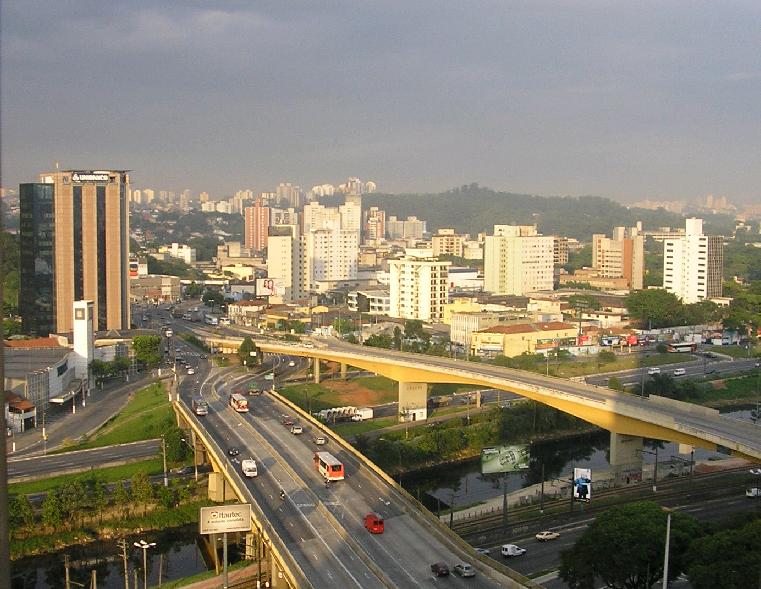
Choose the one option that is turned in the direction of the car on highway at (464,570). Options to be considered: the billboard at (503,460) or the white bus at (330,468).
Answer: the billboard

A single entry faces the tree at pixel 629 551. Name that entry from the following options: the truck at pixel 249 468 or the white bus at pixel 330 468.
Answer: the truck

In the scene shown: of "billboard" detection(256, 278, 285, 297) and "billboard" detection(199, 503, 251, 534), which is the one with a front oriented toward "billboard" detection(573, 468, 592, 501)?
"billboard" detection(256, 278, 285, 297)

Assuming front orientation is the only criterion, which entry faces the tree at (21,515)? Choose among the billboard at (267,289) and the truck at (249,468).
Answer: the billboard

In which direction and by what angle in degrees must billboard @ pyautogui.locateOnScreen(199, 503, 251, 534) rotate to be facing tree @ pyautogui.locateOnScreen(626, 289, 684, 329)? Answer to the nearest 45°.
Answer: approximately 135° to its left

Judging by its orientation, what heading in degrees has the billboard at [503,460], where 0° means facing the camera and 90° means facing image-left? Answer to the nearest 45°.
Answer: approximately 0°

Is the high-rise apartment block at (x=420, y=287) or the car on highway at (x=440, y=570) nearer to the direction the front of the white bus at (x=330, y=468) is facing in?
the high-rise apartment block

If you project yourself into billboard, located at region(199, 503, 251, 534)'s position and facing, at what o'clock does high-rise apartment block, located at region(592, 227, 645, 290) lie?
The high-rise apartment block is roughly at 7 o'clock from the billboard.

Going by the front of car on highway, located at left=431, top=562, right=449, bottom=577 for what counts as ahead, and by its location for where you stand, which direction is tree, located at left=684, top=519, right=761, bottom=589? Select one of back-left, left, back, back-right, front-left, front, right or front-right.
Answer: back-right

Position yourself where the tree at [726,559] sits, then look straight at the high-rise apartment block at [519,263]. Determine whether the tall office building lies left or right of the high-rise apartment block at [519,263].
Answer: left

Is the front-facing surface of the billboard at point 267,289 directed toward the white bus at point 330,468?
yes
